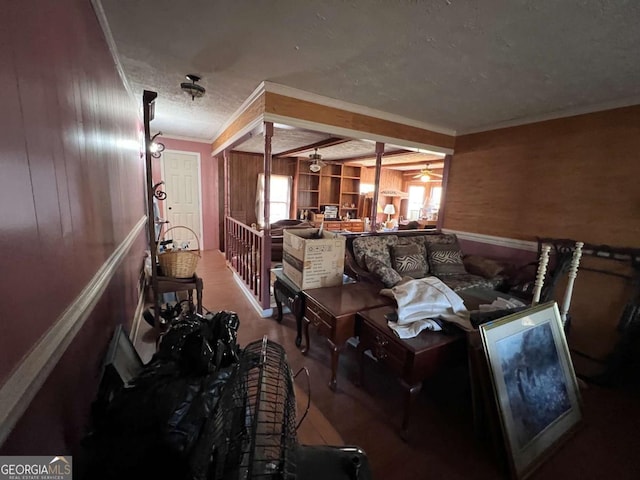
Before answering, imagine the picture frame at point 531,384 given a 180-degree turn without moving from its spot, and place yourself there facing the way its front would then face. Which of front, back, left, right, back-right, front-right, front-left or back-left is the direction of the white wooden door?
front-left

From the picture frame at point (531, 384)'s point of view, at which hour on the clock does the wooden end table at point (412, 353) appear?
The wooden end table is roughly at 3 o'clock from the picture frame.

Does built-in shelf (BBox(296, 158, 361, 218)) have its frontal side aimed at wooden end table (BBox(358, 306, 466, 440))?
yes

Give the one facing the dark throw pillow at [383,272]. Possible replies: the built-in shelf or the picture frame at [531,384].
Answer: the built-in shelf

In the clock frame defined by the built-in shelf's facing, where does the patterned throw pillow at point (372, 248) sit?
The patterned throw pillow is roughly at 12 o'clock from the built-in shelf.

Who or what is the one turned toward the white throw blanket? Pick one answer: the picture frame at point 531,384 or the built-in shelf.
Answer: the built-in shelf

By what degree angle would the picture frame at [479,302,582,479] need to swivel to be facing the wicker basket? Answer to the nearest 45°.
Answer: approximately 90° to its right
